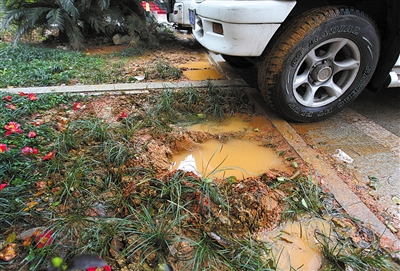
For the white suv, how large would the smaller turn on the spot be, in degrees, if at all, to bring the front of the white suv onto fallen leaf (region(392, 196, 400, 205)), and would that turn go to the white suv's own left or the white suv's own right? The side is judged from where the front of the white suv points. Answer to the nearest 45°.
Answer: approximately 90° to the white suv's own left

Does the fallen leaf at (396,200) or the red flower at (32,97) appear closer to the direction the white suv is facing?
the red flower
